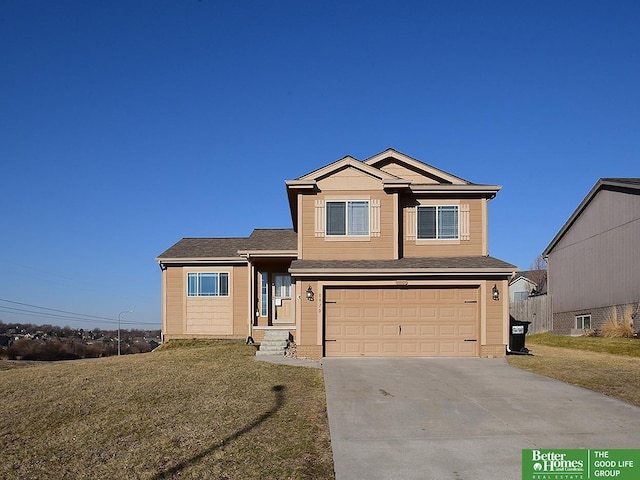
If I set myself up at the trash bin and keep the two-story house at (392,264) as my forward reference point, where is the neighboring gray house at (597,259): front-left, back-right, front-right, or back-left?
back-right

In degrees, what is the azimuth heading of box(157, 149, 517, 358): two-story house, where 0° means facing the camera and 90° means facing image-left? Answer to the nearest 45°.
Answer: approximately 0°

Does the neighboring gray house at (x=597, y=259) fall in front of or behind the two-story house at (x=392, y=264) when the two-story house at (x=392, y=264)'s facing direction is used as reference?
behind

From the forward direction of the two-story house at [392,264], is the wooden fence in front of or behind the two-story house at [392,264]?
behind

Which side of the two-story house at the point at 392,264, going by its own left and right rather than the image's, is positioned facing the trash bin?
left
